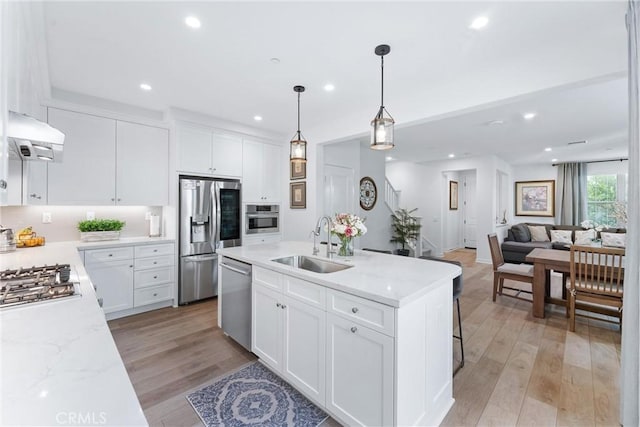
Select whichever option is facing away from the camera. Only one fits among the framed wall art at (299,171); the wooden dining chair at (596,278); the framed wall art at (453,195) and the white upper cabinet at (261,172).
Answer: the wooden dining chair

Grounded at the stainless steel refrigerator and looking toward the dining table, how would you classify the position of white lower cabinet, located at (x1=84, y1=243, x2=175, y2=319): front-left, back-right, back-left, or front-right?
back-right

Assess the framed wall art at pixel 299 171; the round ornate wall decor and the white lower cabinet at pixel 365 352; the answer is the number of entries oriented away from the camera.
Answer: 0

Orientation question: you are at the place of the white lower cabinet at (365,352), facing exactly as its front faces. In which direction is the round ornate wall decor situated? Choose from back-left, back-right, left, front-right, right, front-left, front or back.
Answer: back-right

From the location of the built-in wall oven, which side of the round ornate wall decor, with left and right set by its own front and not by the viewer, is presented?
right

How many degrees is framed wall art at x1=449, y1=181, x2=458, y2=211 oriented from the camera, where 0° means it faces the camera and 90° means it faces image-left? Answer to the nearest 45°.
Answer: approximately 315°

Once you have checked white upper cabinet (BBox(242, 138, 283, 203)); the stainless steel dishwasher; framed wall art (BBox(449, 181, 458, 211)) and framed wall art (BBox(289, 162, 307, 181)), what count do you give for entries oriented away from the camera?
0

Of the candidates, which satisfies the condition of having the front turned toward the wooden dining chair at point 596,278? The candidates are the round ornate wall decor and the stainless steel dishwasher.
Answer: the round ornate wall decor

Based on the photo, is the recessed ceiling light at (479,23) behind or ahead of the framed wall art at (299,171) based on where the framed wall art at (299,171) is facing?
ahead

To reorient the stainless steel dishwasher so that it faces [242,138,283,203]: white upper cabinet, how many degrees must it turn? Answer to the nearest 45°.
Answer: approximately 135° to its right

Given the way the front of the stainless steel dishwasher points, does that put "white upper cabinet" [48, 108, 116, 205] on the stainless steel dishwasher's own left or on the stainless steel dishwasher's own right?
on the stainless steel dishwasher's own right

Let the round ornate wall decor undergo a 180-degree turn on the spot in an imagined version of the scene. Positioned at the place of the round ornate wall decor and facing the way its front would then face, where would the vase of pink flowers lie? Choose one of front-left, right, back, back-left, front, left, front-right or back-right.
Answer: back-left

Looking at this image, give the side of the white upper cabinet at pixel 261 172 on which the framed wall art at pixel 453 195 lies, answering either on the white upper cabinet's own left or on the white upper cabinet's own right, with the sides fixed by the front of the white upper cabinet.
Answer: on the white upper cabinet's own left

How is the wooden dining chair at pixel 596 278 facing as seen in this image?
away from the camera

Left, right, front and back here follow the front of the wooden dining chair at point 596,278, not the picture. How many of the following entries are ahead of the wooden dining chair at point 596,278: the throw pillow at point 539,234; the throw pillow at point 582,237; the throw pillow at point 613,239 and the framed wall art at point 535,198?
4

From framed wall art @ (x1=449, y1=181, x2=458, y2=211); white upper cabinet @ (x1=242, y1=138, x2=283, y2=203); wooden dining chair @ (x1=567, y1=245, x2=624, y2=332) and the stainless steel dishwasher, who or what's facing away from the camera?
the wooden dining chair
